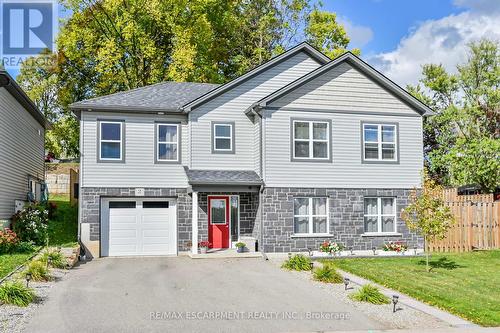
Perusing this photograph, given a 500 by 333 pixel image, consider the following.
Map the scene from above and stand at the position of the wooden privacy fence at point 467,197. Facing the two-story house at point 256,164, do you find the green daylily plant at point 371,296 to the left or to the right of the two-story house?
left

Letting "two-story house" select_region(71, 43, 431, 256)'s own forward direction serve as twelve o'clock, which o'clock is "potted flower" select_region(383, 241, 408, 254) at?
The potted flower is roughly at 9 o'clock from the two-story house.

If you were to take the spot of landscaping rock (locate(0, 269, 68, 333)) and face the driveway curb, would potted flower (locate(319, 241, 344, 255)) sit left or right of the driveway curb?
left

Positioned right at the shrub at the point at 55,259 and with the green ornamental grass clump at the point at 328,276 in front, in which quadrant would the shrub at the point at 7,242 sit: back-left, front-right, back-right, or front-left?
back-left

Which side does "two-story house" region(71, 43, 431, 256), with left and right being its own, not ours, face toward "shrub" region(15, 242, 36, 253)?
right

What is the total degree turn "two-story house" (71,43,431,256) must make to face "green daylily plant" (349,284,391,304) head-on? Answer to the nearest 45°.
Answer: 0° — it already faces it

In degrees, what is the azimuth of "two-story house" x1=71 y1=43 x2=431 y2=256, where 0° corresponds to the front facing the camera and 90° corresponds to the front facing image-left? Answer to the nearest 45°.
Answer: approximately 0°

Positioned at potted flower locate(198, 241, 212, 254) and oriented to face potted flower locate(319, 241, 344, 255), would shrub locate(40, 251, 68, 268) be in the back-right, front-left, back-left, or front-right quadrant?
back-right

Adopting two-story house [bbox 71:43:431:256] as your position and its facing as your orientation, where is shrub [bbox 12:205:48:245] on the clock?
The shrub is roughly at 3 o'clock from the two-story house.
